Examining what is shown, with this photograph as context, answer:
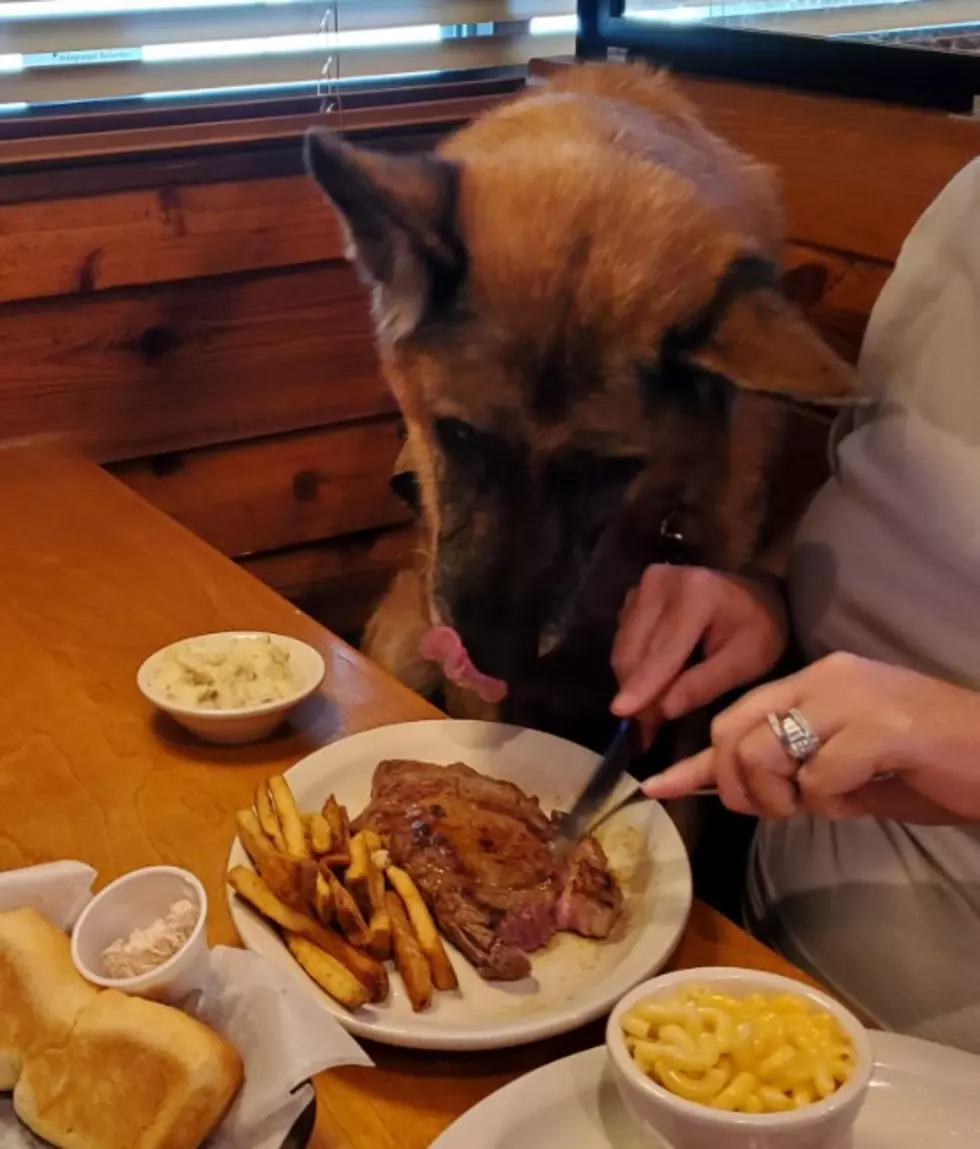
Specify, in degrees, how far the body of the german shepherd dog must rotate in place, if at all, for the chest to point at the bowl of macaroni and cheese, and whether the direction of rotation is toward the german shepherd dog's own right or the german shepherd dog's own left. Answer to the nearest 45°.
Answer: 0° — it already faces it

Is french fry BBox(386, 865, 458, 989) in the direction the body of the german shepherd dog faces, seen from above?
yes

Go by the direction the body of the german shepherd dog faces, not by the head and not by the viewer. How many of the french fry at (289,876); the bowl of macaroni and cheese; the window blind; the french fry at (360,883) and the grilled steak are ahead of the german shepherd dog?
4

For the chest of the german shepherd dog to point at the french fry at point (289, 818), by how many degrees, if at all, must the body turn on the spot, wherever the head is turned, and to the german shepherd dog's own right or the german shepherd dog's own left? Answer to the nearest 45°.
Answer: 0° — it already faces it

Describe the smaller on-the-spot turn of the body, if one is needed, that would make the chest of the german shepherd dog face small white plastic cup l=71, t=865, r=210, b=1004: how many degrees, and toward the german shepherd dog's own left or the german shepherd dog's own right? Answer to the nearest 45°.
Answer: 0° — it already faces it

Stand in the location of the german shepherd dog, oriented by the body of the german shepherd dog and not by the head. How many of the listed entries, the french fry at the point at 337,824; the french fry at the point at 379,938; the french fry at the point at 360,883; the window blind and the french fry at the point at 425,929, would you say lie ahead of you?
4

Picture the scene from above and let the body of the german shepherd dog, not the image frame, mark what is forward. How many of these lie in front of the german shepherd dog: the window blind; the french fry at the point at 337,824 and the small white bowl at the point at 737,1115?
2

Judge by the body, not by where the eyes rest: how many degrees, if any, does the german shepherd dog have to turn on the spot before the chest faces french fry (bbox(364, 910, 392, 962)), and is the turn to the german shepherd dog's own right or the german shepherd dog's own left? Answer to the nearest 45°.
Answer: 0° — it already faces it

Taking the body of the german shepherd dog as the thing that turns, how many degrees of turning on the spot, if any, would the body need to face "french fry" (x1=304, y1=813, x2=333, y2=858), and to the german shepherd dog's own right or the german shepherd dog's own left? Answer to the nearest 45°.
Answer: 0° — it already faces it

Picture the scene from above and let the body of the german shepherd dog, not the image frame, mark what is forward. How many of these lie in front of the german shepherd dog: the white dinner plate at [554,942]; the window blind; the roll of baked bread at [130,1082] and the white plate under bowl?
3

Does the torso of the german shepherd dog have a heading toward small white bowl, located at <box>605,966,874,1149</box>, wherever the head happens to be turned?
yes

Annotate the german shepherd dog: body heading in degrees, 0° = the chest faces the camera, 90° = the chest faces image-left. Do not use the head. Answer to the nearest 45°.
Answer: approximately 0°
